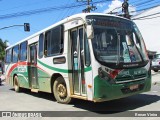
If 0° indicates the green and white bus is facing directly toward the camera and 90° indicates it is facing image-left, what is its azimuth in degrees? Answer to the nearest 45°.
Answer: approximately 315°

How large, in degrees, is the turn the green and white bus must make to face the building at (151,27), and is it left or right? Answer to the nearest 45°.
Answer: approximately 135° to its left
